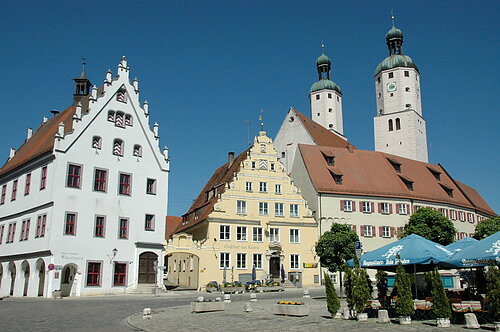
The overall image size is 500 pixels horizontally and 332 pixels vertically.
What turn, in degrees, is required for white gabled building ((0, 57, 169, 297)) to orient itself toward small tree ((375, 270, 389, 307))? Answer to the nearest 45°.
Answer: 0° — it already faces it

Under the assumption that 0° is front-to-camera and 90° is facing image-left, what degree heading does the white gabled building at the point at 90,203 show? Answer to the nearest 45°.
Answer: approximately 315°

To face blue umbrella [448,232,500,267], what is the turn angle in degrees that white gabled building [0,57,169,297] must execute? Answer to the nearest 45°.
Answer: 0° — it already faces it

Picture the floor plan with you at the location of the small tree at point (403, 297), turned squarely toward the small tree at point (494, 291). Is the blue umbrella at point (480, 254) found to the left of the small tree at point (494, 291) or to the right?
left

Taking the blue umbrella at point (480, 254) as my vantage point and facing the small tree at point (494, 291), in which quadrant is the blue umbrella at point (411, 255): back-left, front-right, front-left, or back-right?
back-right
